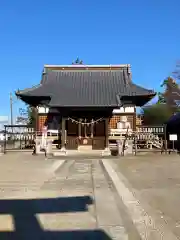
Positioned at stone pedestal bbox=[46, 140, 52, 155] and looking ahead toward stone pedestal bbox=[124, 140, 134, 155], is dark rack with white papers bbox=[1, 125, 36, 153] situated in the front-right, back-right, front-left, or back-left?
back-left

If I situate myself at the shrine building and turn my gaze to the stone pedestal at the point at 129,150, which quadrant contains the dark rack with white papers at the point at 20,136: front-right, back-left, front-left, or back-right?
back-right

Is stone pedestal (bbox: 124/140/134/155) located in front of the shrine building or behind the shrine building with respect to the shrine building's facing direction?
in front

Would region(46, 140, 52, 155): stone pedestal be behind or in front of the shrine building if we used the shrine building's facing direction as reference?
in front

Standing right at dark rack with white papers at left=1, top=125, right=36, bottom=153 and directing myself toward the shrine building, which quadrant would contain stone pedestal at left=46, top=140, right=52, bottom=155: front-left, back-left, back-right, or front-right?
front-right

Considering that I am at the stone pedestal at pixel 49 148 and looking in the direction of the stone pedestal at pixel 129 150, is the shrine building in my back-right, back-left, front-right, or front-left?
front-left

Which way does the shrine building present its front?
toward the camera

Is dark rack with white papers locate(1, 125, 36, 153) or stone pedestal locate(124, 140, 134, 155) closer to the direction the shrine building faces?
the stone pedestal

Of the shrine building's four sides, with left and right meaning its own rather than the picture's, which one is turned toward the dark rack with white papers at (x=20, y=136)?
right

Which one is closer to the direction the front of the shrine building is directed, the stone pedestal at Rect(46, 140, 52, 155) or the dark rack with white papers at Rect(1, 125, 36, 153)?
the stone pedestal
